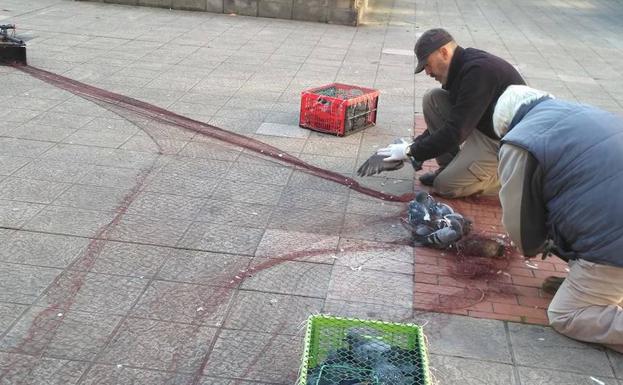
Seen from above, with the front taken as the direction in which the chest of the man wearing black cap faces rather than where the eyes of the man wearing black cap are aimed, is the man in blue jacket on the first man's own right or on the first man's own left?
on the first man's own left

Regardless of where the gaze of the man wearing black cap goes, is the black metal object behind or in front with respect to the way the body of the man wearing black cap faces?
in front

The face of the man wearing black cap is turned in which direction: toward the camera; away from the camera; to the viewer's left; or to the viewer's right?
to the viewer's left

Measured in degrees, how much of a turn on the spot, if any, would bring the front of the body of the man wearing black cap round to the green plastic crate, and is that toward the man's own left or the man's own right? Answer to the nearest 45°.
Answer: approximately 90° to the man's own left

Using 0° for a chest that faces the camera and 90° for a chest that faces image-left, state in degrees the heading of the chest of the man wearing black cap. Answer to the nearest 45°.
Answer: approximately 90°

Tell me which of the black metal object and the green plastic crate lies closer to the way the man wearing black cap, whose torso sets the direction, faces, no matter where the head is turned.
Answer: the black metal object
